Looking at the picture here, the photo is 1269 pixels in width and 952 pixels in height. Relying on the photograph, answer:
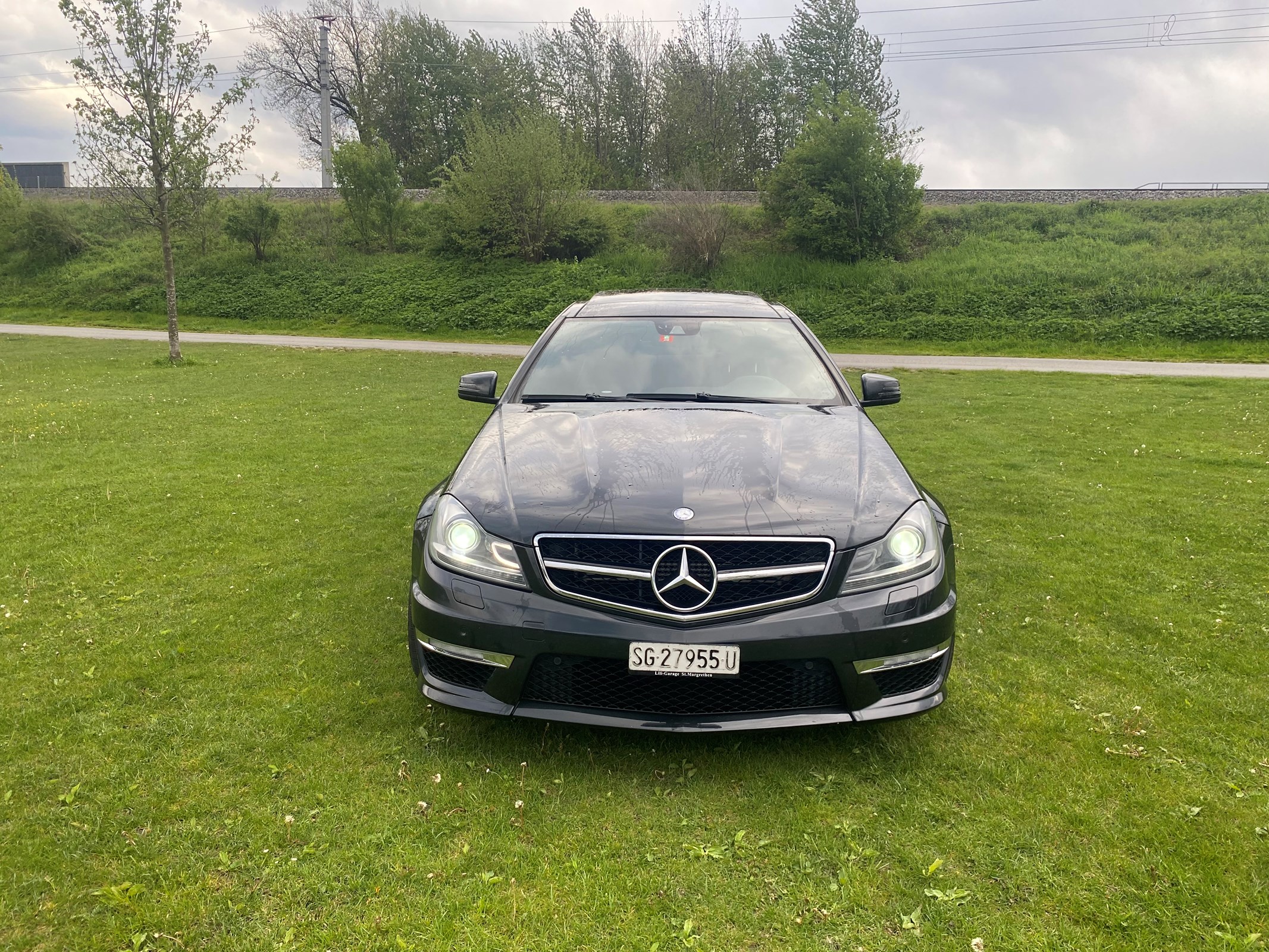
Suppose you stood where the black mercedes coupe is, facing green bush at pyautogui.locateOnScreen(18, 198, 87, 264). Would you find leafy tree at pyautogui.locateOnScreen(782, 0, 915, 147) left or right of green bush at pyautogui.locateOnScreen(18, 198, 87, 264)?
right

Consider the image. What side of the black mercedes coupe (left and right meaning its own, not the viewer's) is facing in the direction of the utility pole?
back

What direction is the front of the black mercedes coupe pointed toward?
toward the camera

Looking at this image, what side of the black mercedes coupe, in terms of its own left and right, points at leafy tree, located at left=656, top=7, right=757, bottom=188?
back

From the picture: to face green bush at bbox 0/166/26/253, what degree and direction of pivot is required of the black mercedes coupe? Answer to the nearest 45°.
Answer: approximately 135° to its right

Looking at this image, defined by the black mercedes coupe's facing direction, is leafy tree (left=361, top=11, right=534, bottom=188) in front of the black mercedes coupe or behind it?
behind

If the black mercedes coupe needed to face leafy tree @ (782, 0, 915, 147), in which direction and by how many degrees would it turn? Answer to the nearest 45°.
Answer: approximately 180°

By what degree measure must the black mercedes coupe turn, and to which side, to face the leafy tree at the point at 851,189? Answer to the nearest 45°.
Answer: approximately 180°

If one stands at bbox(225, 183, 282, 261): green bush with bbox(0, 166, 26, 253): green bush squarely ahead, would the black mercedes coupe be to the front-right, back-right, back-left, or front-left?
back-left

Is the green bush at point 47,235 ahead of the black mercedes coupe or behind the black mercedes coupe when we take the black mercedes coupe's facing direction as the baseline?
behind

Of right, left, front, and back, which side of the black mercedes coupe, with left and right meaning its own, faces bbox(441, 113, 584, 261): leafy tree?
back
